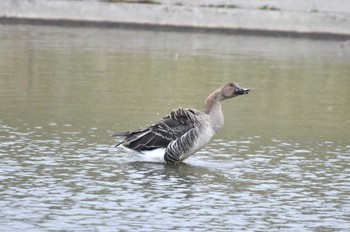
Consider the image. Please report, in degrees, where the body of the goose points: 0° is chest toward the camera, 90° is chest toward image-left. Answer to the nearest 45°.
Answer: approximately 270°
